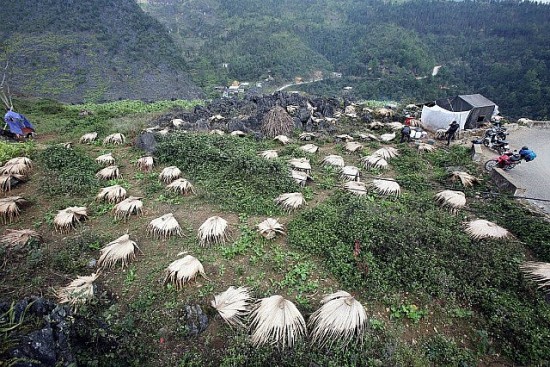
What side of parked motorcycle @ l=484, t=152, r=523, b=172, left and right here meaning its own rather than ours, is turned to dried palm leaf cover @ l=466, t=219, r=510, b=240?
left

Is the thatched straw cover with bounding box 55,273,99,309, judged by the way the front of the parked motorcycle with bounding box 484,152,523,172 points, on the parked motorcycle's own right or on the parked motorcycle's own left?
on the parked motorcycle's own left

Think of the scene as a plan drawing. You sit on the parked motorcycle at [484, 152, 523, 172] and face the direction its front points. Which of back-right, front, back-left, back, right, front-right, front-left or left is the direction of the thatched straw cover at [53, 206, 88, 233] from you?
front-left

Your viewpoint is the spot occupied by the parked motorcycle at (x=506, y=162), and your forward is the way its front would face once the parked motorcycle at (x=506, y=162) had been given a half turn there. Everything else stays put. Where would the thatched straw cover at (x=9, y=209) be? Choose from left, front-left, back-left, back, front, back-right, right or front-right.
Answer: back-right

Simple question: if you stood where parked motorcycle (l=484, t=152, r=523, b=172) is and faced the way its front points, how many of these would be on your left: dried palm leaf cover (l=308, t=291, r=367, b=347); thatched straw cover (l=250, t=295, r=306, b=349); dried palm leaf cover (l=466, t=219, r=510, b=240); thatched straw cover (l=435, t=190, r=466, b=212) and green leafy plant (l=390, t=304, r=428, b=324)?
5

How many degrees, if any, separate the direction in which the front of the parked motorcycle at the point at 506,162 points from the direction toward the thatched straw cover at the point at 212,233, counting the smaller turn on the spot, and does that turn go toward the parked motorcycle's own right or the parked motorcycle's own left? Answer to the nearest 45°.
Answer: approximately 45° to the parked motorcycle's own left

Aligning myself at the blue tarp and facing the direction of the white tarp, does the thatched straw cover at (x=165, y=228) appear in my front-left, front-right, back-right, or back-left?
front-right

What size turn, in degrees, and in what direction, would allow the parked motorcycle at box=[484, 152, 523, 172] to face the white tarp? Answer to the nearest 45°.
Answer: approximately 45° to its right

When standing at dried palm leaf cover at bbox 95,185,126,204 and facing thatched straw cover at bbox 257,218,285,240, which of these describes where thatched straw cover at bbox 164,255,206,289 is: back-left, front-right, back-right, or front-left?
front-right

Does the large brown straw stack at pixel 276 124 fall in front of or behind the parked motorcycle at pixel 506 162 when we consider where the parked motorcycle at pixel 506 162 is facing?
in front

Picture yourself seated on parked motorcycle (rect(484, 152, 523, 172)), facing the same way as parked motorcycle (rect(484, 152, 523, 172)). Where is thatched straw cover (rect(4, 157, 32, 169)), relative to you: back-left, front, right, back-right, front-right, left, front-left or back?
front-left

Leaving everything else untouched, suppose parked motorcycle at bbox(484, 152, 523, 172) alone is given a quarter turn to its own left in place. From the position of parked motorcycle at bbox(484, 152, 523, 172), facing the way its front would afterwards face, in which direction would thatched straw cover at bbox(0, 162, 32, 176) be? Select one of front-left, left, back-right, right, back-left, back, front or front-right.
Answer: front-right

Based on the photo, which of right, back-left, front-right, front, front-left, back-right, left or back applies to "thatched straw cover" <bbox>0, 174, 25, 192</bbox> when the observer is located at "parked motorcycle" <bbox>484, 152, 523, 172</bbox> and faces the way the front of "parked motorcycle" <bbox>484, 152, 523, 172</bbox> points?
front-left

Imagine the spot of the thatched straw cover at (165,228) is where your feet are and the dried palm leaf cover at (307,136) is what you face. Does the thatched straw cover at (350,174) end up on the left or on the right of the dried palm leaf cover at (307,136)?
right

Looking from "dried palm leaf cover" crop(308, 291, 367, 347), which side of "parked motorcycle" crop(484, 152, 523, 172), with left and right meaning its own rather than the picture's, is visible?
left

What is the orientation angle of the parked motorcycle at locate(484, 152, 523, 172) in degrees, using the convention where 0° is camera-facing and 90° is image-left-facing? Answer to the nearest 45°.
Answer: approximately 90°

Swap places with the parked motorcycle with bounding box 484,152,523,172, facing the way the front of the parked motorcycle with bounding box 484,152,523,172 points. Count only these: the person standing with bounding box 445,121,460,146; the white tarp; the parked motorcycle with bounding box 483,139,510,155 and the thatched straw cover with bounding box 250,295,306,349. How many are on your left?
1

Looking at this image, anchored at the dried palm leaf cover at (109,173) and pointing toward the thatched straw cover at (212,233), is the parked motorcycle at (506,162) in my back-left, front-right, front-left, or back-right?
front-left

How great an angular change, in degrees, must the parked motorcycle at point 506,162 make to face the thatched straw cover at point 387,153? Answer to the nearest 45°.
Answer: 0° — it already faces it
